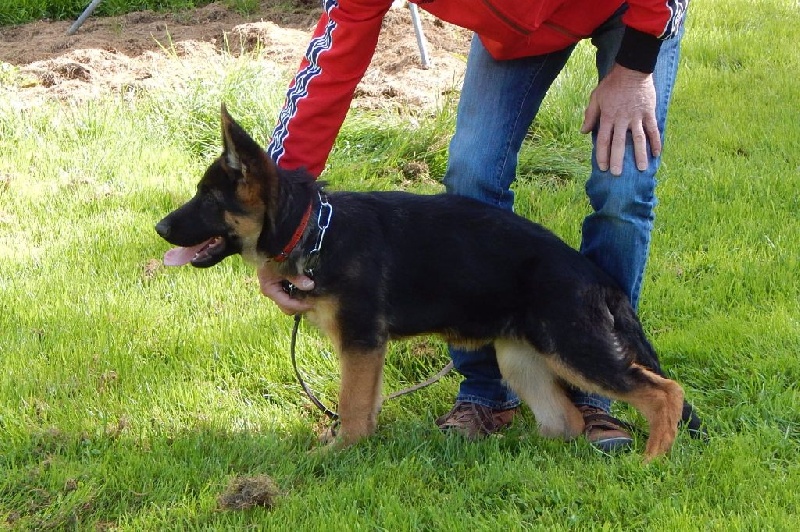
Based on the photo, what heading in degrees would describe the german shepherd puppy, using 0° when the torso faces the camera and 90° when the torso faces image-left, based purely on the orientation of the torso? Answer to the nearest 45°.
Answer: approximately 90°

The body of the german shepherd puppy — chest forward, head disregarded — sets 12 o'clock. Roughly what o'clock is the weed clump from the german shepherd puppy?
The weed clump is roughly at 10 o'clock from the german shepherd puppy.
